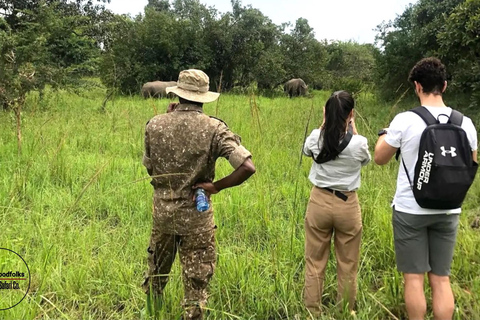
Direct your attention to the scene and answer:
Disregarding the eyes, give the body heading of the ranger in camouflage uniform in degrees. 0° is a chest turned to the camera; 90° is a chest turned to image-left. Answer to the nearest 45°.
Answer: approximately 180°

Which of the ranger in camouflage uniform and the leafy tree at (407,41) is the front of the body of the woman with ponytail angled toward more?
the leafy tree

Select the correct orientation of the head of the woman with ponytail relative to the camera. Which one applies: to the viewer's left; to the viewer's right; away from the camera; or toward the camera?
away from the camera

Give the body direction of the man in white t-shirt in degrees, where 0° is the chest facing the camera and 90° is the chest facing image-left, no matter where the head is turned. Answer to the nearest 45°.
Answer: approximately 135°

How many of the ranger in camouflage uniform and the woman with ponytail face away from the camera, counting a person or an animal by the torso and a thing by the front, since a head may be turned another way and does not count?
2

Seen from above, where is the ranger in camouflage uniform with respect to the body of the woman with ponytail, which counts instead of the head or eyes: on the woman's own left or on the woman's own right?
on the woman's own left

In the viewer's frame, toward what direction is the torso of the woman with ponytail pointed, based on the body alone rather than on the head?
away from the camera

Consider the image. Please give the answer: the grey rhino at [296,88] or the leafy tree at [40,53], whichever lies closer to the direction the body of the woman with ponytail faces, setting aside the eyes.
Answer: the grey rhino
